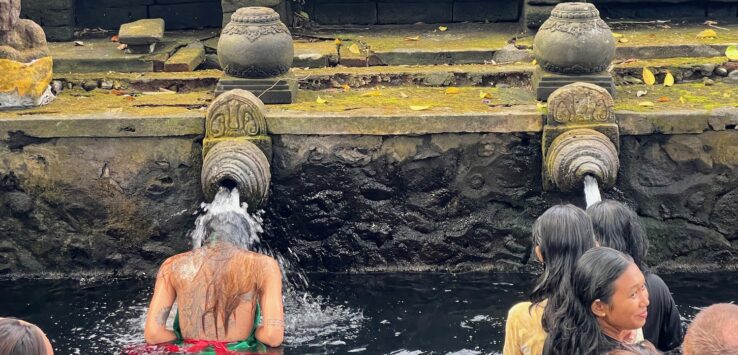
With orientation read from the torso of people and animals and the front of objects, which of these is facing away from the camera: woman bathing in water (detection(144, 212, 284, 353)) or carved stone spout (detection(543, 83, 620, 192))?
the woman bathing in water

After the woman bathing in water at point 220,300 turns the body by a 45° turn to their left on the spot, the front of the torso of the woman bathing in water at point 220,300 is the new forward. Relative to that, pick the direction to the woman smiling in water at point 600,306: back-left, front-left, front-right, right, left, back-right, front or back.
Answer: back

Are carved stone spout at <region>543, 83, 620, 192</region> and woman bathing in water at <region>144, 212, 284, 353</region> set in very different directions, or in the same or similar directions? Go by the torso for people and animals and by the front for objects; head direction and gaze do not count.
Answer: very different directions

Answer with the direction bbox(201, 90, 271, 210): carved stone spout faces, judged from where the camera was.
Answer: facing the viewer

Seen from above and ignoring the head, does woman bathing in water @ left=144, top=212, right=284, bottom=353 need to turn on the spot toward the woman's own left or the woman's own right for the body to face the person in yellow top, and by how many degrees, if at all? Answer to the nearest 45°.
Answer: approximately 135° to the woman's own right

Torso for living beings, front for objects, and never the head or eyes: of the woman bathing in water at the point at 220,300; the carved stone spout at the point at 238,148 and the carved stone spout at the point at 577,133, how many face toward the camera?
2

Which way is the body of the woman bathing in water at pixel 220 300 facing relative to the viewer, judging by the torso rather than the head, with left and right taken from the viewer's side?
facing away from the viewer

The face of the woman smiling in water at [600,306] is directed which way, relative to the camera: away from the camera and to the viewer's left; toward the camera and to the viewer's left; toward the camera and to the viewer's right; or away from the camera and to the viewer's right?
toward the camera and to the viewer's right

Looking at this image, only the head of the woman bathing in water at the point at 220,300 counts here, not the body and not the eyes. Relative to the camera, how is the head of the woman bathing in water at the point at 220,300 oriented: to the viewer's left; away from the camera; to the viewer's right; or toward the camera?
away from the camera

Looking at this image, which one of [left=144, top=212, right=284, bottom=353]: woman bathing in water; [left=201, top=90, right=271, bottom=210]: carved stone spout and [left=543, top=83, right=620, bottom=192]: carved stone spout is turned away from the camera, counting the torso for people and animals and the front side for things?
the woman bathing in water

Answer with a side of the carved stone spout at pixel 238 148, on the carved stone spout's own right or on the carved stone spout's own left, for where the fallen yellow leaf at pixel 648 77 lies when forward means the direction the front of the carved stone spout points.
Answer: on the carved stone spout's own left

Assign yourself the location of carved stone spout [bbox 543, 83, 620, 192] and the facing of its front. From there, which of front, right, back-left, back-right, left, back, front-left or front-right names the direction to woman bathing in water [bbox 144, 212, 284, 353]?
front-right

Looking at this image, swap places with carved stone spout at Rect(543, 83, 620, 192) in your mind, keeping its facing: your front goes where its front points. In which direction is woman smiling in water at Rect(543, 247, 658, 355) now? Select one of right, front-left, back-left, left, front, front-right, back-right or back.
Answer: front

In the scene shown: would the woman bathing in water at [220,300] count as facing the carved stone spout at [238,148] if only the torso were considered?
yes

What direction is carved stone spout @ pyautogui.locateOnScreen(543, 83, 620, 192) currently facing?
toward the camera

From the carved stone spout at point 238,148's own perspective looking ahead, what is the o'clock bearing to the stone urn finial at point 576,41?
The stone urn finial is roughly at 9 o'clock from the carved stone spout.

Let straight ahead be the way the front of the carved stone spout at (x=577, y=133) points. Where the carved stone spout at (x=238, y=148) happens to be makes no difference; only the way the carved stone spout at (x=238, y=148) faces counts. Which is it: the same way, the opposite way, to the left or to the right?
the same way

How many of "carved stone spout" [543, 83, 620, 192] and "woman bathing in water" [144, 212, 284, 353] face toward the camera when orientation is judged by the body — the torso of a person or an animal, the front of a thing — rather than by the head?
1
